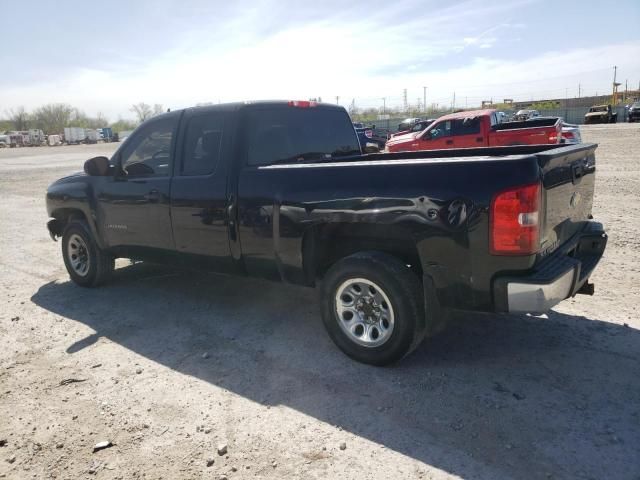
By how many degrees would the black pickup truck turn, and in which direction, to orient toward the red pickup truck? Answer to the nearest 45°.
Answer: approximately 45° to its right

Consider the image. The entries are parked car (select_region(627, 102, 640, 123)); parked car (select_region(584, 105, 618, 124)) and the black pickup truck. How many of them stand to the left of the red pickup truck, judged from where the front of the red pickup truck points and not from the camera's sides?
1

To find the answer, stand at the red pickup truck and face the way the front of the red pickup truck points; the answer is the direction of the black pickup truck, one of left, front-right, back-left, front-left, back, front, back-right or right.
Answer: left

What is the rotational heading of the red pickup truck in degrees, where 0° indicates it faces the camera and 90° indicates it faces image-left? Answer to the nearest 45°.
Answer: approximately 90°

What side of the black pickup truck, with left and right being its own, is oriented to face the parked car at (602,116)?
right

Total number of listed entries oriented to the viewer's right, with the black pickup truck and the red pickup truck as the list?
0

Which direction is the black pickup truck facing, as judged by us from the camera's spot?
facing away from the viewer and to the left of the viewer

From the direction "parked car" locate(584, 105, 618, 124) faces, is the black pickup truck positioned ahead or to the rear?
ahead

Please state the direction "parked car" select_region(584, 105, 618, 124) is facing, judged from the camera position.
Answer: facing the viewer and to the left of the viewer

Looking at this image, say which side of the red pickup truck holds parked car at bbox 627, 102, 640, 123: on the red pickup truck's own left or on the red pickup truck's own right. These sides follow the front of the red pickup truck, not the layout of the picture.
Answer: on the red pickup truck's own right
